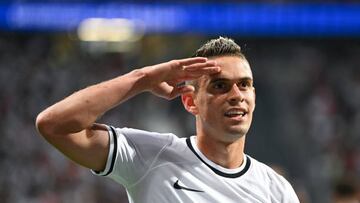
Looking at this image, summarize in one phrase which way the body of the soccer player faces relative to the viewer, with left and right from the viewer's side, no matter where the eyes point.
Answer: facing the viewer and to the right of the viewer

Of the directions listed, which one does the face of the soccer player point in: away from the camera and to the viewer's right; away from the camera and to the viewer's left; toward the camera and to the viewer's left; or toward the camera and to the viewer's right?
toward the camera and to the viewer's right
